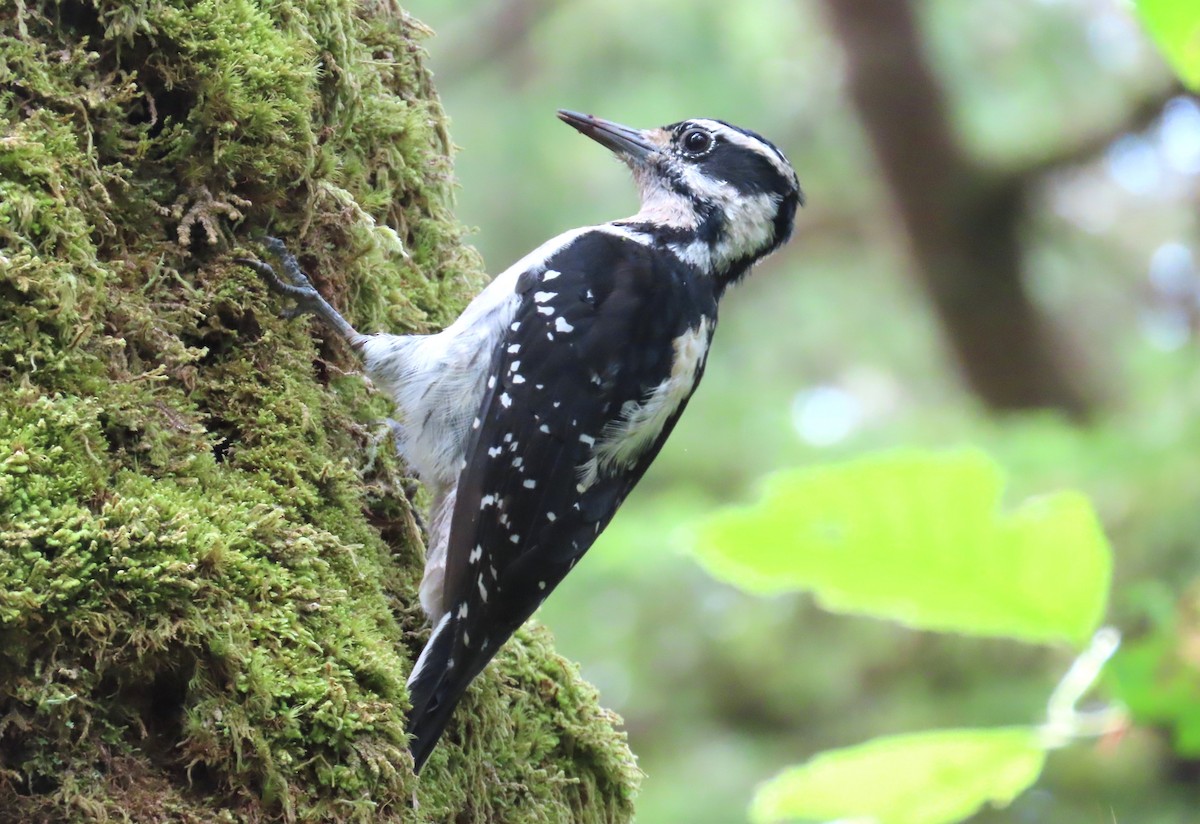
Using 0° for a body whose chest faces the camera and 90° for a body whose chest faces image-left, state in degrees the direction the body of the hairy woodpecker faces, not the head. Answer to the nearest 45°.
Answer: approximately 90°
